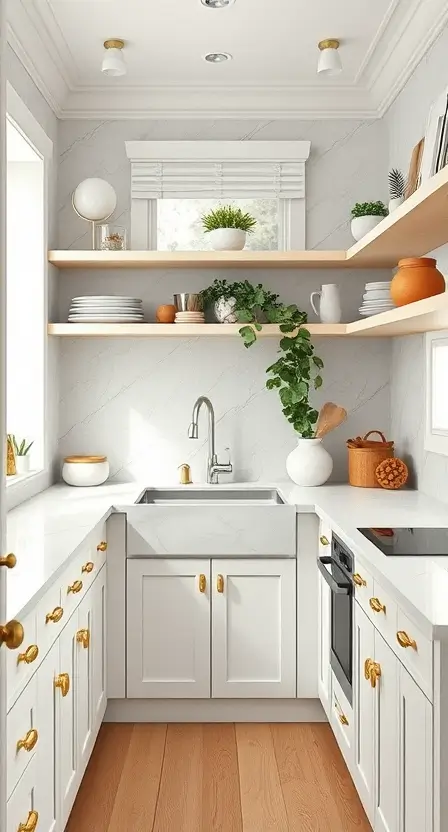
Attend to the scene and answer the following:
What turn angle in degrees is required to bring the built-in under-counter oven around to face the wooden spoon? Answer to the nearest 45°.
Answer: approximately 90° to its right

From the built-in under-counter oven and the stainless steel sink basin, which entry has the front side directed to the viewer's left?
the built-in under-counter oven

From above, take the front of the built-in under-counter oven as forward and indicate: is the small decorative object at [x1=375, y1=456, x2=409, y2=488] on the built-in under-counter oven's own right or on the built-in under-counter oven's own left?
on the built-in under-counter oven's own right

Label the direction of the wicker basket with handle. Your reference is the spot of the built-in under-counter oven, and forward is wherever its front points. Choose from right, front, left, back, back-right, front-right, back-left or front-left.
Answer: right

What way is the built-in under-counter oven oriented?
to the viewer's left

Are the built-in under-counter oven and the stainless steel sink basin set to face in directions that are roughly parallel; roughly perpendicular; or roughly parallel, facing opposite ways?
roughly perpendicular

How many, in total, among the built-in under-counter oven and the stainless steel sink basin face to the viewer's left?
1

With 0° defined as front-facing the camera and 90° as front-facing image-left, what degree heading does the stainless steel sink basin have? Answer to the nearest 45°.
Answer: approximately 0°
